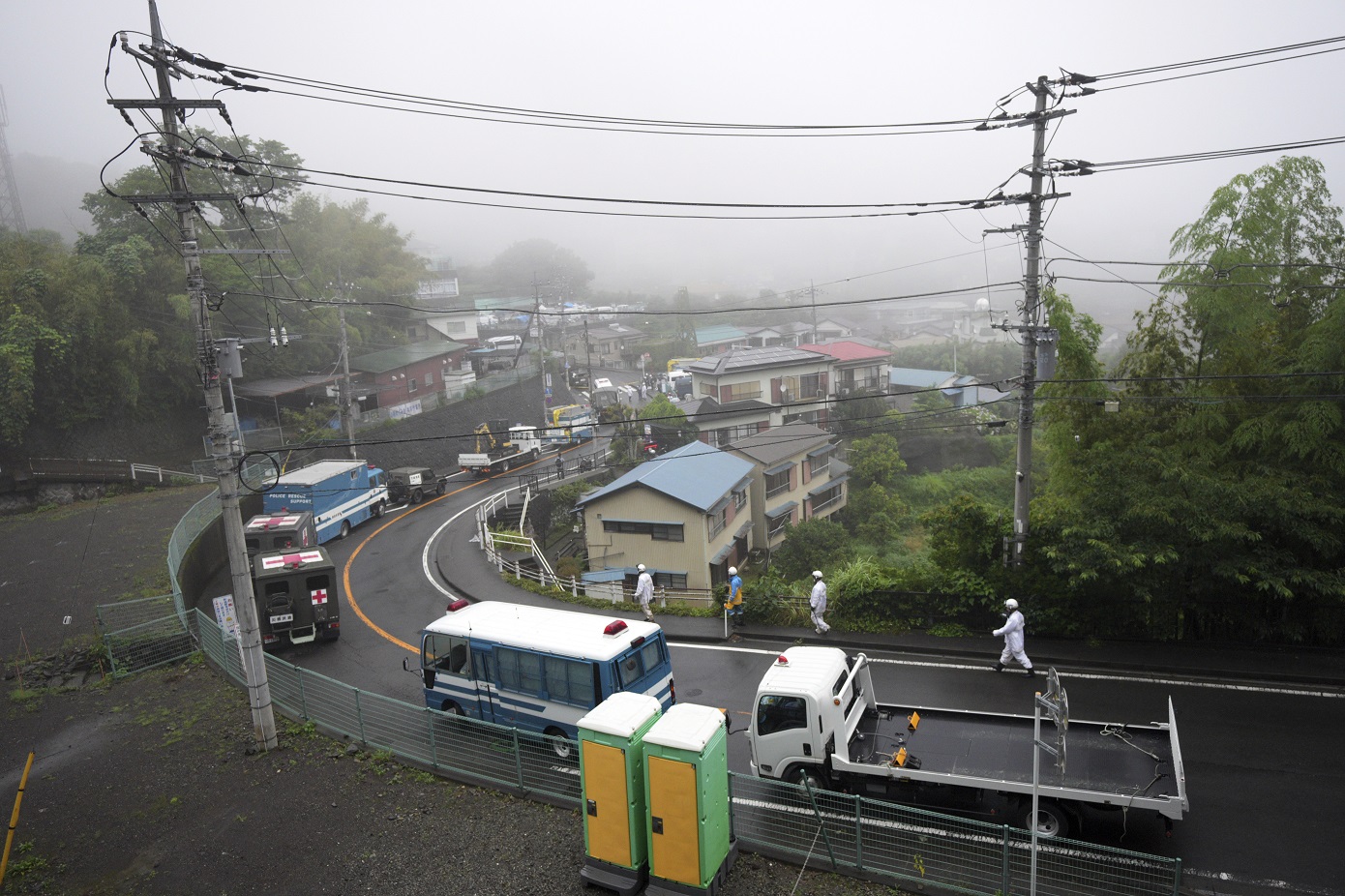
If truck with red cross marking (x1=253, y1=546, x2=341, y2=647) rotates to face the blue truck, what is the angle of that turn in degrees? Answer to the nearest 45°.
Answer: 0° — it already faces it

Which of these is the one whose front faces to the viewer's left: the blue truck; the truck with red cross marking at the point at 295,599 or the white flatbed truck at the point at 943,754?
the white flatbed truck

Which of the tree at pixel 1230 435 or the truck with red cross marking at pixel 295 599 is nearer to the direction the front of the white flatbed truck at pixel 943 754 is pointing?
the truck with red cross marking

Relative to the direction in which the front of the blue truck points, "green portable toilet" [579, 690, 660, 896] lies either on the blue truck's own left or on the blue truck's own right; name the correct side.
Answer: on the blue truck's own right

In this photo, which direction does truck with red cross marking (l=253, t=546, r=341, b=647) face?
away from the camera

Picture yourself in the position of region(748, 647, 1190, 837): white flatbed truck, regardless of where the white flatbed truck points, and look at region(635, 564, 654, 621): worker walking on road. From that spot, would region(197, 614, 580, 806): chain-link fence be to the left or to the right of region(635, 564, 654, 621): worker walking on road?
left

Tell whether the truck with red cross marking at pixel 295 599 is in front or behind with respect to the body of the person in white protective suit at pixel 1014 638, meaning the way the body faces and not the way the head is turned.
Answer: in front

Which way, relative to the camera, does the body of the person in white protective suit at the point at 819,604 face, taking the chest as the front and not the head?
to the viewer's left

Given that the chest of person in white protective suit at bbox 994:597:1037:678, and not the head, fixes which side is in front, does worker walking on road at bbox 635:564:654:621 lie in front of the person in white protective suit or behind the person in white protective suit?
in front

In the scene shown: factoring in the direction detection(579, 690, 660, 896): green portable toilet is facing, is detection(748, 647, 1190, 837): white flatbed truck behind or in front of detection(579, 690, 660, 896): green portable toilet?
behind

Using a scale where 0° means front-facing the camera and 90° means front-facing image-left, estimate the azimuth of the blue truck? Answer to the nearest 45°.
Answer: approximately 225°

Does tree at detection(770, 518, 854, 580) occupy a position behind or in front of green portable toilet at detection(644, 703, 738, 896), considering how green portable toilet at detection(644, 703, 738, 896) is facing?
behind

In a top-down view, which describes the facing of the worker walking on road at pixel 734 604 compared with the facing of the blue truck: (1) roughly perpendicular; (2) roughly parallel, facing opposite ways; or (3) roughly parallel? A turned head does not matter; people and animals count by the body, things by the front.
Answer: roughly perpendicular

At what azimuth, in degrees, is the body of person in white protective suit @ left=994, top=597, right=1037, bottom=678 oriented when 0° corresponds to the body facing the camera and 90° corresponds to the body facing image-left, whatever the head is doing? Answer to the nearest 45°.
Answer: approximately 90°

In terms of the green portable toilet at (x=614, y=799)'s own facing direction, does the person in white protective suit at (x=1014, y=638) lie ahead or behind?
behind

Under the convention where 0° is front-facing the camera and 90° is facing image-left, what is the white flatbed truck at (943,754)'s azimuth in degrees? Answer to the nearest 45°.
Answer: approximately 90°
